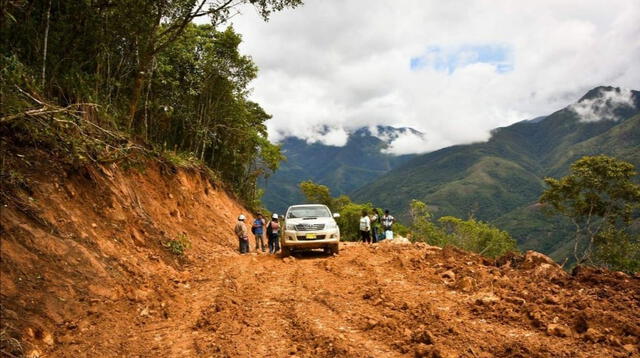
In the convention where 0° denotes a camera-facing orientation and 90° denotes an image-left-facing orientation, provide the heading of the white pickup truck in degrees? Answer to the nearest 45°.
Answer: approximately 0°

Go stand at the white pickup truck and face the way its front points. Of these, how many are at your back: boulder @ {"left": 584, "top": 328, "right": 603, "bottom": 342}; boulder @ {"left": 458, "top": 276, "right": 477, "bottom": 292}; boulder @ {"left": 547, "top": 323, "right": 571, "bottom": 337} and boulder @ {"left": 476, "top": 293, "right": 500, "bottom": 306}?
0

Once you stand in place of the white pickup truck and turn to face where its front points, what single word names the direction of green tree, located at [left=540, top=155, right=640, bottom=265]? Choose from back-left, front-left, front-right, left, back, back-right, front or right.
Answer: back-left

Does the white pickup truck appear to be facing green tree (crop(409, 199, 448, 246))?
no

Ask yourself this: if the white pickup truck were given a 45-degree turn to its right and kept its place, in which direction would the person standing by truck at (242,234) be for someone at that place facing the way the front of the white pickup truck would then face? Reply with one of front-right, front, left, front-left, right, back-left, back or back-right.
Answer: right

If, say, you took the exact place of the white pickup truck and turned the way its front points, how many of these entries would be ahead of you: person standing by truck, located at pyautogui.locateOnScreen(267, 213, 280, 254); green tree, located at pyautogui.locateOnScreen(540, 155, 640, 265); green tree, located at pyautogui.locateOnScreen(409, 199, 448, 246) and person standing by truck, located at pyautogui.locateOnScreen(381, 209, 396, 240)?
0

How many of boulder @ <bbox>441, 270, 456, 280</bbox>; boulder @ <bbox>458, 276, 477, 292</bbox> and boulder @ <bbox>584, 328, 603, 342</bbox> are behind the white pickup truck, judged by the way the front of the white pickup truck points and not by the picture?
0

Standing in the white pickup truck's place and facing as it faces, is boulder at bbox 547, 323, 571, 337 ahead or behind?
ahead

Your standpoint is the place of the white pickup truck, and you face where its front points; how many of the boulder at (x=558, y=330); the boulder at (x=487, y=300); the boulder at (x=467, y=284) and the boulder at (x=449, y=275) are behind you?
0

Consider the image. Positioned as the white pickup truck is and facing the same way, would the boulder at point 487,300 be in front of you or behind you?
in front

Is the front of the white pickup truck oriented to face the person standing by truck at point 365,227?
no

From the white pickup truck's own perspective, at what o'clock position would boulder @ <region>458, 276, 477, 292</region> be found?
The boulder is roughly at 11 o'clock from the white pickup truck.

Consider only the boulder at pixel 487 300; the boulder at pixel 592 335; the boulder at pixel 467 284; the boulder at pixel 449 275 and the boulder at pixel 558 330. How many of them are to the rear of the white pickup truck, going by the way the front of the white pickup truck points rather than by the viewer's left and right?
0

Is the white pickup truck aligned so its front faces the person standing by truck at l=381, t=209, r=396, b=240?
no

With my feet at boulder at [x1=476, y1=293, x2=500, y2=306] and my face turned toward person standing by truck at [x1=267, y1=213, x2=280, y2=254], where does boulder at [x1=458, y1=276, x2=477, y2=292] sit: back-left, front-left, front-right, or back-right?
front-right
